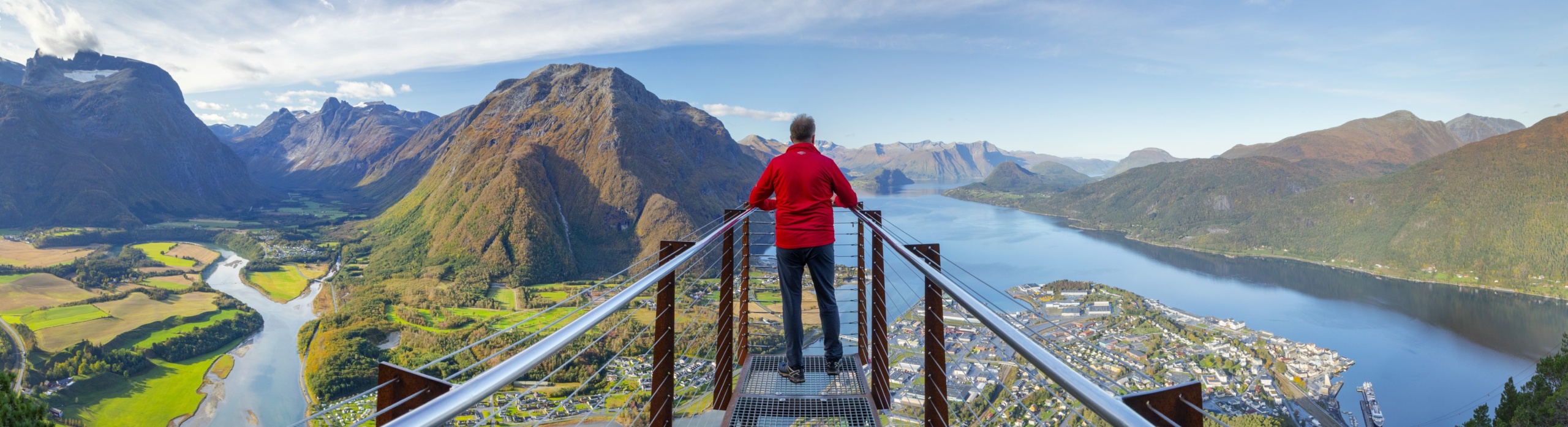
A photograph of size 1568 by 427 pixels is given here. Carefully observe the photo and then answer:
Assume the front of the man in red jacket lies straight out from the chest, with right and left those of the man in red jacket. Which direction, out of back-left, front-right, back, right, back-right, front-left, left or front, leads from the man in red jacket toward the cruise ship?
front-right

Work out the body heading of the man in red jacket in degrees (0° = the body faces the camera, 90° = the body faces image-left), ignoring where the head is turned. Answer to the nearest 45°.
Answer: approximately 180°

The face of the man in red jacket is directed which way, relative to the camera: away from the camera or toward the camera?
away from the camera
